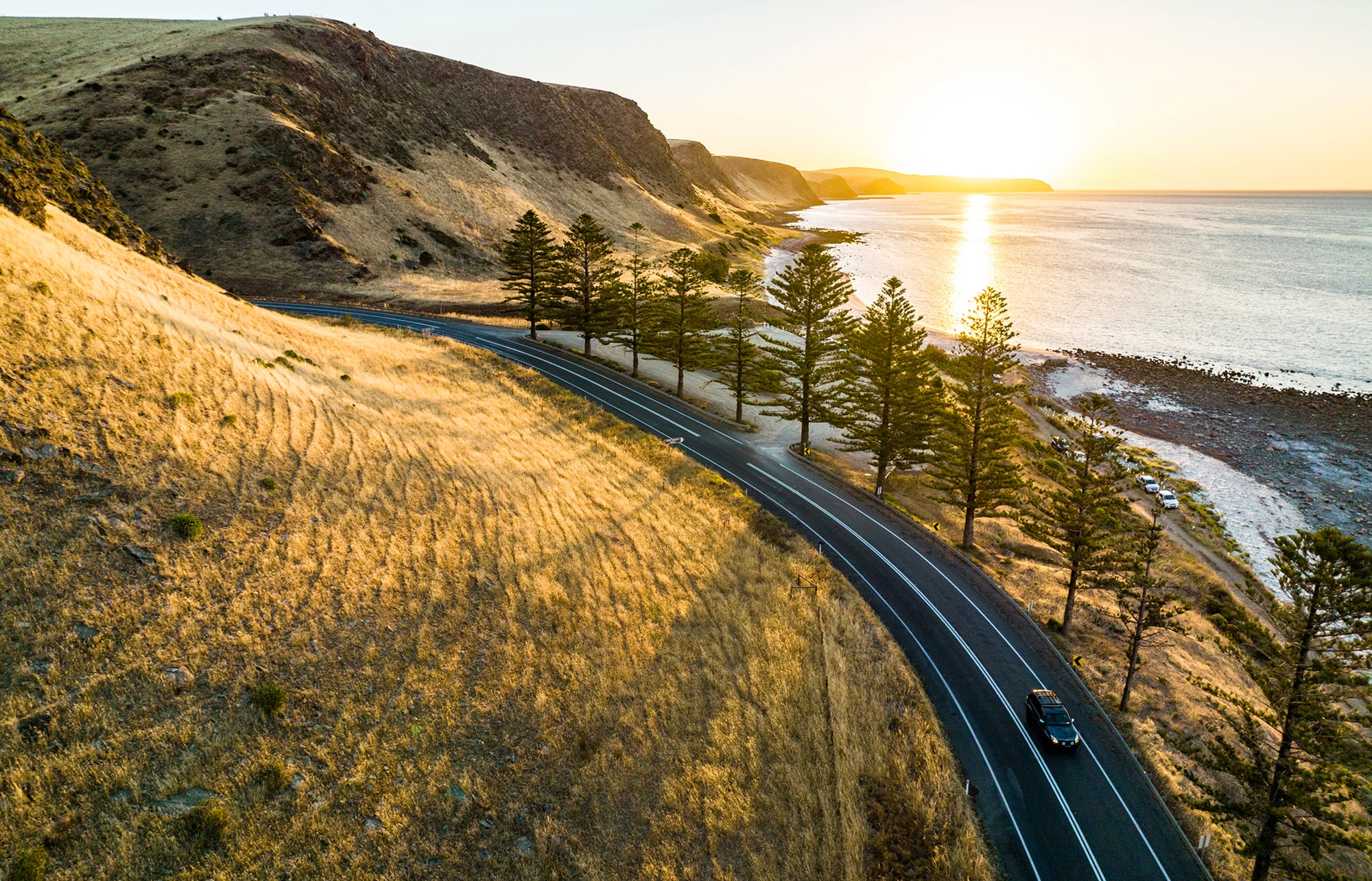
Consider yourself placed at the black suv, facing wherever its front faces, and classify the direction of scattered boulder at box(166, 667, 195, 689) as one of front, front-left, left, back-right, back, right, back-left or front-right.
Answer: right

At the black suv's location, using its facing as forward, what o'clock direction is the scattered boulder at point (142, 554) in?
The scattered boulder is roughly at 3 o'clock from the black suv.

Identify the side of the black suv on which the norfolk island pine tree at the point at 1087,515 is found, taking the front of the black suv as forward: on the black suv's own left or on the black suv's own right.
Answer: on the black suv's own left

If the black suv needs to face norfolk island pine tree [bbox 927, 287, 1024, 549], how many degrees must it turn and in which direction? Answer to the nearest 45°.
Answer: approximately 135° to its left

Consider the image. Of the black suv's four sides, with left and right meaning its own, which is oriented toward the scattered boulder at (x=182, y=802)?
right

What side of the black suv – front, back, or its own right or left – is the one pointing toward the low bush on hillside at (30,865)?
right

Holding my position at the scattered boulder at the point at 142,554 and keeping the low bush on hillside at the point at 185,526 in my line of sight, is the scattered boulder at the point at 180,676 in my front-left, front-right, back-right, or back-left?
back-right

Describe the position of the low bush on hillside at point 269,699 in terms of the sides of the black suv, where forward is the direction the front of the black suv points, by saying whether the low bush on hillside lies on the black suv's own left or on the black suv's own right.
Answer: on the black suv's own right

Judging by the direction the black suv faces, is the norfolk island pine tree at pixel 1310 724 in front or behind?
in front

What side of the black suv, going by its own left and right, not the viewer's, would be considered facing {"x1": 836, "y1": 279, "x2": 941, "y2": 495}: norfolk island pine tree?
back

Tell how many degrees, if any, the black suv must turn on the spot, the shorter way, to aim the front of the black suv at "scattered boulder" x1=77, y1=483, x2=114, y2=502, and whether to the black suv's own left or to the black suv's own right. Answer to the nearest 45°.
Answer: approximately 90° to the black suv's own right

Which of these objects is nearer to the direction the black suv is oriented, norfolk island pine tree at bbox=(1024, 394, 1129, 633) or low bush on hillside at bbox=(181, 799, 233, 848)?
the low bush on hillside

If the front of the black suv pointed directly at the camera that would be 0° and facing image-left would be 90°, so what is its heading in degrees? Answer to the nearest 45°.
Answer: approximately 315°
